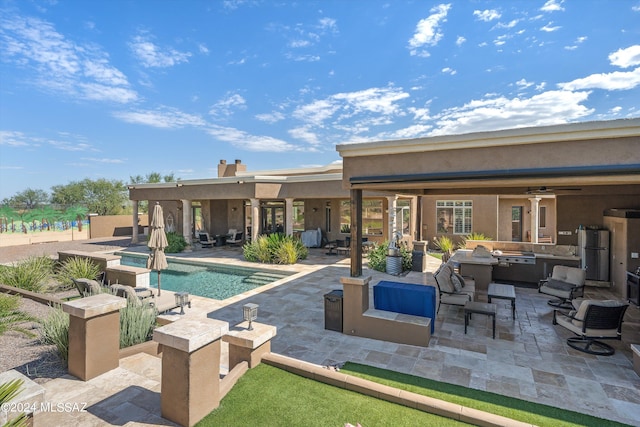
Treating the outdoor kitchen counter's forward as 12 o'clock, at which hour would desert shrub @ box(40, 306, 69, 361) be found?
The desert shrub is roughly at 1 o'clock from the outdoor kitchen counter.

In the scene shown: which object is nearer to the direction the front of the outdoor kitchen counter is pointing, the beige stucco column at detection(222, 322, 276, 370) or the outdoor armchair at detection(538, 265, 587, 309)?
the beige stucco column

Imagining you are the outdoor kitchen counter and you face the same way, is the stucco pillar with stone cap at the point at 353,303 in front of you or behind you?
in front

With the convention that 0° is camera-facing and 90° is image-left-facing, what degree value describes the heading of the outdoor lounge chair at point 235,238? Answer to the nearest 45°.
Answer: approximately 45°

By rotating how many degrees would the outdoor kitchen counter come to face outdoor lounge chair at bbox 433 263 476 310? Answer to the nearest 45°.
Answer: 0° — it already faces it

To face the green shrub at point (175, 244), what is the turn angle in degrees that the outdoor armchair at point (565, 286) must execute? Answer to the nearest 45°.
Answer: approximately 45° to its right

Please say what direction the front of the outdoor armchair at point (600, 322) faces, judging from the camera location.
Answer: facing away from the viewer and to the left of the viewer

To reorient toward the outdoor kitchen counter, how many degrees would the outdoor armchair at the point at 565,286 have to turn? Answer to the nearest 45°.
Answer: approximately 45° to its right

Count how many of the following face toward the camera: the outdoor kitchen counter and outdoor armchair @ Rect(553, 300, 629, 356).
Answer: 1

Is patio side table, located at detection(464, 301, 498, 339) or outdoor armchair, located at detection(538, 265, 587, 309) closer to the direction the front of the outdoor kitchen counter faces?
the patio side table

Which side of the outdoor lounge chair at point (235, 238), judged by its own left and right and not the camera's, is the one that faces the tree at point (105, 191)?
right

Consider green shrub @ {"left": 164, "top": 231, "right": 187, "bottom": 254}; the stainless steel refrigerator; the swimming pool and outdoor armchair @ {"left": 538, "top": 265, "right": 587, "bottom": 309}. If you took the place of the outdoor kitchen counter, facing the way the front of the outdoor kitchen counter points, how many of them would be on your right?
2
